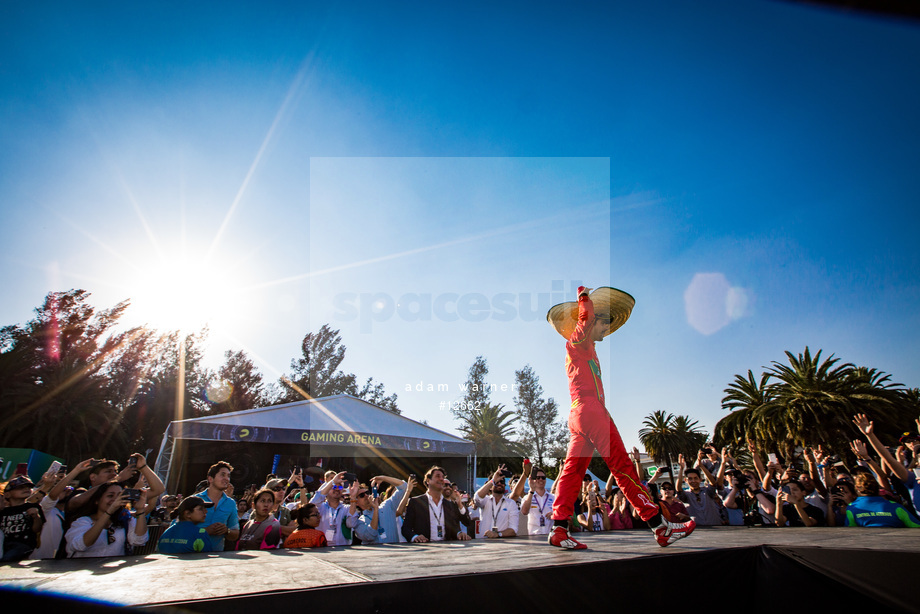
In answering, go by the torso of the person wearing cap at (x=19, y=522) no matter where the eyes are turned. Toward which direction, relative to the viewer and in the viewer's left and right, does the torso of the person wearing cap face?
facing the viewer and to the right of the viewer

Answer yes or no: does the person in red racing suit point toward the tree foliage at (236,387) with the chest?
no

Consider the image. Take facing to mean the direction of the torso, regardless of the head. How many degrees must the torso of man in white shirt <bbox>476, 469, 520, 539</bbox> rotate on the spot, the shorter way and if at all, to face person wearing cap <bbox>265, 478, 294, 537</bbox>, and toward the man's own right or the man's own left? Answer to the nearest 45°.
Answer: approximately 90° to the man's own right

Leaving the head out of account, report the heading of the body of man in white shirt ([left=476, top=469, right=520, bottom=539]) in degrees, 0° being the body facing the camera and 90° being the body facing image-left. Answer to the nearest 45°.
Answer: approximately 0°

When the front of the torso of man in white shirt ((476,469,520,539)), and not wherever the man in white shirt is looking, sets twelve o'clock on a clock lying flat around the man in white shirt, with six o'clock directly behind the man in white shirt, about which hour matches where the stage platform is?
The stage platform is roughly at 12 o'clock from the man in white shirt.

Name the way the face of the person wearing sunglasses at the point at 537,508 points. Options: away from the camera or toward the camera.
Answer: toward the camera

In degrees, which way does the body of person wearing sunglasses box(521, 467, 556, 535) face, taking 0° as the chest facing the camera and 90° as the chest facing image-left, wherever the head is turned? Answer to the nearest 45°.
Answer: approximately 0°

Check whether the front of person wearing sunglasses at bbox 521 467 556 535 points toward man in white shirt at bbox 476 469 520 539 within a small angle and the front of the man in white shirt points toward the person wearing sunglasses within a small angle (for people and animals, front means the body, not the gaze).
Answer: no

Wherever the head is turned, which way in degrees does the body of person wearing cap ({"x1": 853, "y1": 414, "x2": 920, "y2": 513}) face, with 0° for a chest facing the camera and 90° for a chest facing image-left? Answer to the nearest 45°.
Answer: approximately 90°

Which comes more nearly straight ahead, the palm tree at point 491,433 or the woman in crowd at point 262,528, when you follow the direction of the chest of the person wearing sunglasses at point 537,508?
the woman in crowd

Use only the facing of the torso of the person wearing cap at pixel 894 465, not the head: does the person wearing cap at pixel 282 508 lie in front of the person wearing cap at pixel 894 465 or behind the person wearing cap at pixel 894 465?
in front

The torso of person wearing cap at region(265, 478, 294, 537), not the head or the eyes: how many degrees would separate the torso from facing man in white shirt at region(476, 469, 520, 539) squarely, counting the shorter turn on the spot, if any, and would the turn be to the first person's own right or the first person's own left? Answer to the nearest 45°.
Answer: approximately 45° to the first person's own left

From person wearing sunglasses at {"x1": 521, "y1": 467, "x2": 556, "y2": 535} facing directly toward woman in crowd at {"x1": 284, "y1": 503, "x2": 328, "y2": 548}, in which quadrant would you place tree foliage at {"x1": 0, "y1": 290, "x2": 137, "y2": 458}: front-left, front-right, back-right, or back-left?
front-right

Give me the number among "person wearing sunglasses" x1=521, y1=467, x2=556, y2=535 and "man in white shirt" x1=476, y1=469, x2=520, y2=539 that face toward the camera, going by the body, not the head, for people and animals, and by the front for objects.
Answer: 2

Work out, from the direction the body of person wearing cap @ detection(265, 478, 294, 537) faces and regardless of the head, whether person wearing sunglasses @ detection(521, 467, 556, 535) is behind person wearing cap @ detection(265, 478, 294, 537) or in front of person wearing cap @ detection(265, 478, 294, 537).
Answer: in front
